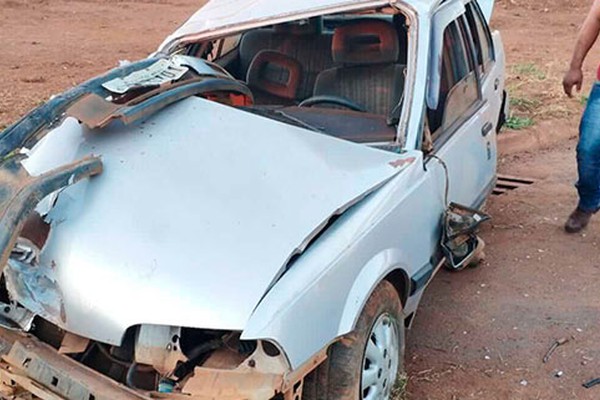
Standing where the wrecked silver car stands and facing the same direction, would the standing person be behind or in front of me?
behind

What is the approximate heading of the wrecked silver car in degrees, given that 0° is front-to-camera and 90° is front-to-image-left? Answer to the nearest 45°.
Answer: approximately 45°
